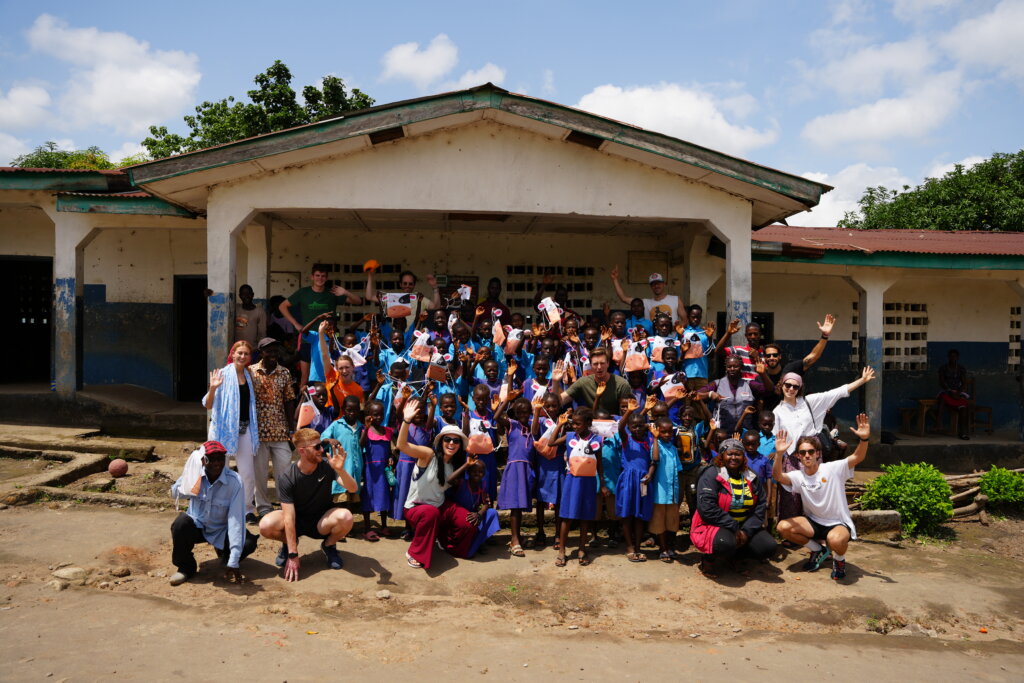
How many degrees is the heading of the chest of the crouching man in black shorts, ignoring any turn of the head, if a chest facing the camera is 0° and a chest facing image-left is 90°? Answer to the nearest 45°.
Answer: approximately 0°

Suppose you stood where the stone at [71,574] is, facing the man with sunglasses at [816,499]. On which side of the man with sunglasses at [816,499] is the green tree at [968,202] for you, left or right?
left

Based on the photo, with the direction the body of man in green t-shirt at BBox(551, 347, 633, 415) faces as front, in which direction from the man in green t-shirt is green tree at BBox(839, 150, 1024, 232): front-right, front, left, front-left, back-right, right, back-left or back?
back-left

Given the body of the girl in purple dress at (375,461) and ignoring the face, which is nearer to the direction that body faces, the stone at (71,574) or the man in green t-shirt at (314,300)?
the stone

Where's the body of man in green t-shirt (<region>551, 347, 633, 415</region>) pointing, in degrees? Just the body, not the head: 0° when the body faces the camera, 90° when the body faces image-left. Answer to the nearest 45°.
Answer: approximately 0°

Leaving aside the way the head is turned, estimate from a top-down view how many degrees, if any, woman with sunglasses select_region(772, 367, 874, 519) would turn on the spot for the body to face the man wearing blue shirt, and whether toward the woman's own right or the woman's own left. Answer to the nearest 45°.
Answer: approximately 45° to the woman's own right

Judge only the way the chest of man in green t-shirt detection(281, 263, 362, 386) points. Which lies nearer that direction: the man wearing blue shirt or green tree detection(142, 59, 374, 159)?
the man wearing blue shirt

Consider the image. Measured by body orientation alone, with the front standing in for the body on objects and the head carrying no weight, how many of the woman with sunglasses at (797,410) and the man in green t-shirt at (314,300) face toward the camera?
2
